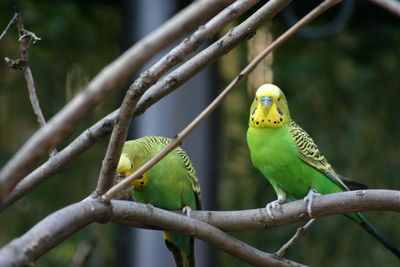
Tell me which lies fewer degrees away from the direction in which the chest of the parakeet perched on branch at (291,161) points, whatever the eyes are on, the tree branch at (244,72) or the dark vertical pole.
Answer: the tree branch

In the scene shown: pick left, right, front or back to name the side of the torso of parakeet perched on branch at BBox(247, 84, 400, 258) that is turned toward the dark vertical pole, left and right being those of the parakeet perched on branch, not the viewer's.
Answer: right

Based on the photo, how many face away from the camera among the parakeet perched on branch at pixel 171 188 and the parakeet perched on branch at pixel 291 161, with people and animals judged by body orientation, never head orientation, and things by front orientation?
0

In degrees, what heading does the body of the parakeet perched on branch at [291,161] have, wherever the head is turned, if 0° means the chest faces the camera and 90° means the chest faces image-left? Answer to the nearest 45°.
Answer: approximately 45°

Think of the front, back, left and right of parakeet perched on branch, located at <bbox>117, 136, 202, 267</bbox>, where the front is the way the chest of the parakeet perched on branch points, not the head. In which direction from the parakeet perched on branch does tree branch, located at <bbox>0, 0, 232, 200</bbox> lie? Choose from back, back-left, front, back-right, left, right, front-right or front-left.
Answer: front-left

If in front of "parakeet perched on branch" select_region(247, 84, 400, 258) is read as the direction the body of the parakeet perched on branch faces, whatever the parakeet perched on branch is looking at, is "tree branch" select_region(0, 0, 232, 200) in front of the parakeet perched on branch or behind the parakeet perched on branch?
in front

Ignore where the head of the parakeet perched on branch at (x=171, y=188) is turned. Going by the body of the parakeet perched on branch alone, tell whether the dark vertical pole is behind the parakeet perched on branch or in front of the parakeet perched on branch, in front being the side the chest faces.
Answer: behind

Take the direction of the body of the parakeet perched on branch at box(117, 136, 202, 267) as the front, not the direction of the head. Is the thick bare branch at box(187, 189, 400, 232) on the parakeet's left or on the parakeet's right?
on the parakeet's left

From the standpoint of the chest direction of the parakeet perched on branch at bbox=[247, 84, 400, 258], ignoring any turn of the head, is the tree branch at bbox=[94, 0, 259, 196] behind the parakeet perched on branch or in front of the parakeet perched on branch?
in front
